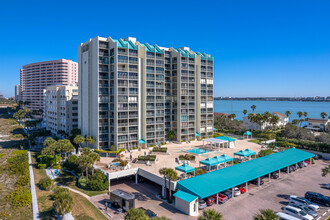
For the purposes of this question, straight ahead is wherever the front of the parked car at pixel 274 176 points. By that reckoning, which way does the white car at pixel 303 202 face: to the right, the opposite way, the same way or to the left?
the opposite way

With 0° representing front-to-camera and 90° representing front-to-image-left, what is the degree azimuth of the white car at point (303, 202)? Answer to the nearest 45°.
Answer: approximately 315°

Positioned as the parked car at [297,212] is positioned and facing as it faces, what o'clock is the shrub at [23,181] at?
The shrub is roughly at 4 o'clock from the parked car.

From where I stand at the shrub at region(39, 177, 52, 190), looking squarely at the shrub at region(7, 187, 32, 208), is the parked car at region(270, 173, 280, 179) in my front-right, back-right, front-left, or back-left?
back-left

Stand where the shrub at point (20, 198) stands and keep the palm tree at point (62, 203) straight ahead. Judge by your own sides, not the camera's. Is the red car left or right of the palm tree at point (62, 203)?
left

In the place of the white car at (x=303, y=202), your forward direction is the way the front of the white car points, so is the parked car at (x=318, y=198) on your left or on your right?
on your left

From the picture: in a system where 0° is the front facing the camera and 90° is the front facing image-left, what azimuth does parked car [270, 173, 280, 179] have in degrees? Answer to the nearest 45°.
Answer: approximately 135°

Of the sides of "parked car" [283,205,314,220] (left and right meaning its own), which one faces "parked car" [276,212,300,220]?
right

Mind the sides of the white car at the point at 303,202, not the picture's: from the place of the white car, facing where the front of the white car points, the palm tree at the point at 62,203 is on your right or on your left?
on your right

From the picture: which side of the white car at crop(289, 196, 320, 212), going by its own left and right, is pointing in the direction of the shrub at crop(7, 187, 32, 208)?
right
